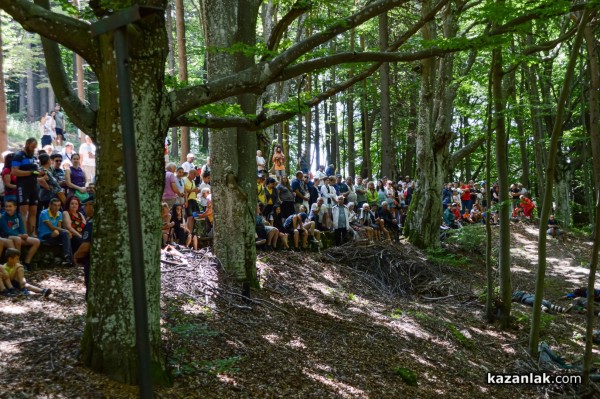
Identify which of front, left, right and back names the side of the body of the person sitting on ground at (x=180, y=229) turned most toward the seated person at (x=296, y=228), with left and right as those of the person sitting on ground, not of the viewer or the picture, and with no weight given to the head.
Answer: left

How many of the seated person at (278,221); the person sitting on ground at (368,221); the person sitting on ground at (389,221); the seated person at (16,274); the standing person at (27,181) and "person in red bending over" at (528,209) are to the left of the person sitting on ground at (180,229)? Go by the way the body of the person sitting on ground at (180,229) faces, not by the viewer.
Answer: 4

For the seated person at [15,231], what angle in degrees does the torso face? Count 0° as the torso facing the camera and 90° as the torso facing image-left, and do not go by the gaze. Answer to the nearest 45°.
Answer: approximately 315°

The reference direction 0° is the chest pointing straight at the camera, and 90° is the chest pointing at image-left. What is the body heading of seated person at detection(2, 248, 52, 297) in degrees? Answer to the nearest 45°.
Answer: approximately 315°

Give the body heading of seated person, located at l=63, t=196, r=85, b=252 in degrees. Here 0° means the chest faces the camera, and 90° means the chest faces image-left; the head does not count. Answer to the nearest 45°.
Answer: approximately 315°

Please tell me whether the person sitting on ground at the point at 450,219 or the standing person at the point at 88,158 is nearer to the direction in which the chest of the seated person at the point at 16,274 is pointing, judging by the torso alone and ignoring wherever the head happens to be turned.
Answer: the person sitting on ground

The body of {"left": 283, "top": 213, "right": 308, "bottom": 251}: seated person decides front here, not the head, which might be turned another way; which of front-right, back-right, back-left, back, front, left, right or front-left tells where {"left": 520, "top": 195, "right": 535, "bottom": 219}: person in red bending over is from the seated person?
left

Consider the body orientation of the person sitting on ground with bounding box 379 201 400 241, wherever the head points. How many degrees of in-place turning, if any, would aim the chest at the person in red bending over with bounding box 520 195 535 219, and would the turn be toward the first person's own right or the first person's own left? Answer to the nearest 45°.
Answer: approximately 90° to the first person's own left

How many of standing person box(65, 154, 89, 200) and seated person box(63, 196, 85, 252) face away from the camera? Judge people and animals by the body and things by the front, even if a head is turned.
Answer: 0

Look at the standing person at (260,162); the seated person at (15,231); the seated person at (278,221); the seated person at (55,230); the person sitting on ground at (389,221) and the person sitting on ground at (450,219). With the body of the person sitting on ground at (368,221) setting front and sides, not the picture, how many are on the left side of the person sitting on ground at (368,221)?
2

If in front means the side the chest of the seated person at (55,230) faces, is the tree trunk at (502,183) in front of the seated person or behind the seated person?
in front

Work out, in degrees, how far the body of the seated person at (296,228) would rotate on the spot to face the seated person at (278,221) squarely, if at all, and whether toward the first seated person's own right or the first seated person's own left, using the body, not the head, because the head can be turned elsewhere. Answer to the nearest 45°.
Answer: approximately 135° to the first seated person's own right
